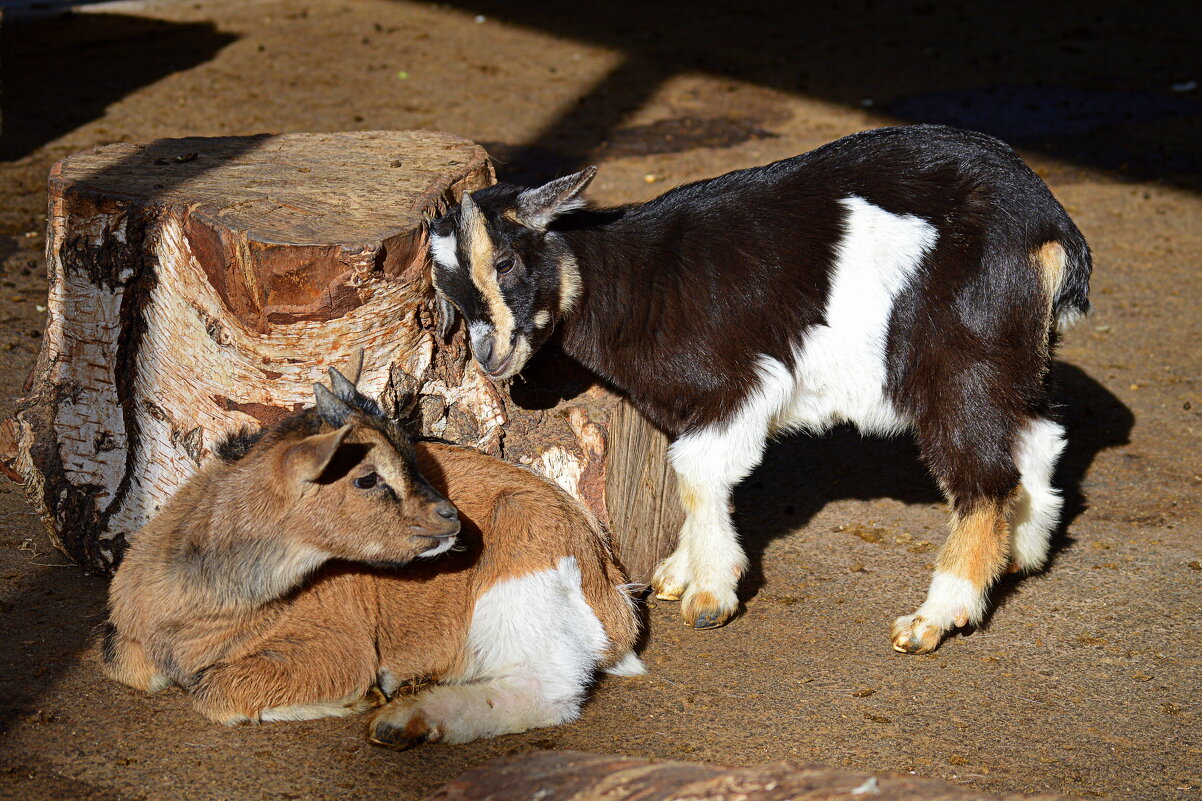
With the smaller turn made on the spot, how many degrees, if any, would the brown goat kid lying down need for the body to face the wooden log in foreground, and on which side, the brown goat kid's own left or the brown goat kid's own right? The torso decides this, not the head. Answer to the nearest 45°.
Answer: approximately 135° to the brown goat kid's own left

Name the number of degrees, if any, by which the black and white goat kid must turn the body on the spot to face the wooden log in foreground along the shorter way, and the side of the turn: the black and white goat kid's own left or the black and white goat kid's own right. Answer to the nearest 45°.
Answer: approximately 90° to the black and white goat kid's own left

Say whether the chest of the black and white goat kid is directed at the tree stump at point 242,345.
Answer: yes

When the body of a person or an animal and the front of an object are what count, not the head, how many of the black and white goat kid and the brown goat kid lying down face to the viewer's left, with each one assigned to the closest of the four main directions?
2

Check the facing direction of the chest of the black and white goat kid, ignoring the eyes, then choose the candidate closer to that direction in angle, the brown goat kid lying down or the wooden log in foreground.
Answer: the brown goat kid lying down

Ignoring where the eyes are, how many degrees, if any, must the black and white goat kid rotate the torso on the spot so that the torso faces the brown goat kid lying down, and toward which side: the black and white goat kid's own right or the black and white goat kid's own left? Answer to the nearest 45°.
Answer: approximately 45° to the black and white goat kid's own left

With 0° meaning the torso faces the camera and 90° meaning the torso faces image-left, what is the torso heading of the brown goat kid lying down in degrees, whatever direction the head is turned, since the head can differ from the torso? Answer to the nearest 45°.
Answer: approximately 90°

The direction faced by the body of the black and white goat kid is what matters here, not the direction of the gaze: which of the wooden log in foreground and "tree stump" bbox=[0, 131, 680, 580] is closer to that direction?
the tree stump

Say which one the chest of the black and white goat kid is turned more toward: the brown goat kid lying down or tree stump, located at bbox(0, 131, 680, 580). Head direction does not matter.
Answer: the tree stump

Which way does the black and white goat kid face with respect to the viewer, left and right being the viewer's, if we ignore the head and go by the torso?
facing to the left of the viewer

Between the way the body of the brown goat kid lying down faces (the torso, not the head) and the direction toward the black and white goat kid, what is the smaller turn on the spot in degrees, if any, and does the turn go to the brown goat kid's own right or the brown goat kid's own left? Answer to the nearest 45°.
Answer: approximately 180°

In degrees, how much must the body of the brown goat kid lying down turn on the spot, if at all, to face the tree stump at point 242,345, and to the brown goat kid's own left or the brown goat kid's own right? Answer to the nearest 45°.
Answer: approximately 90° to the brown goat kid's own right
